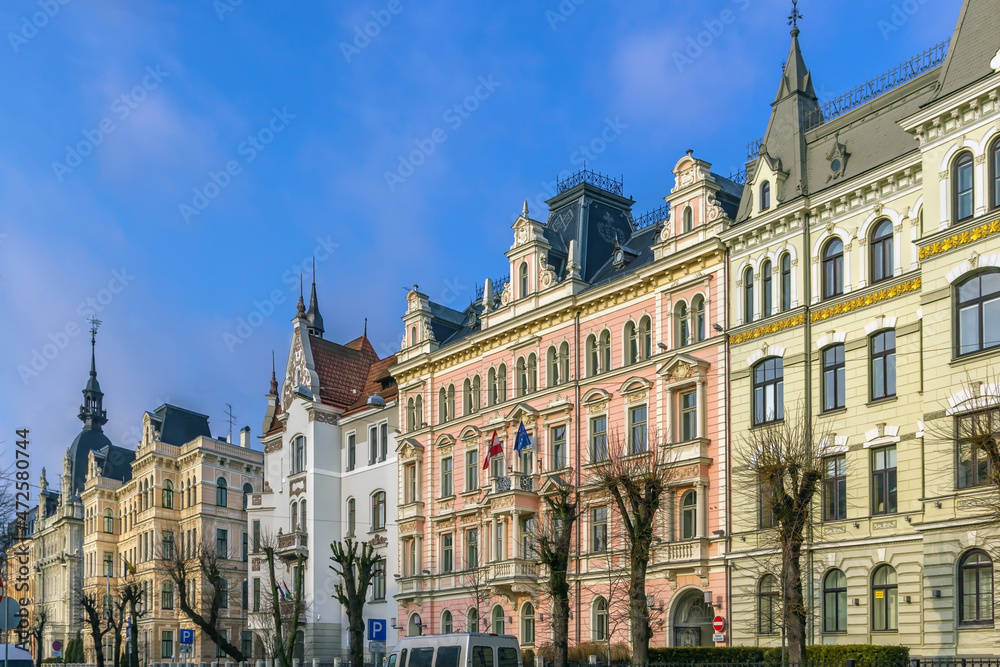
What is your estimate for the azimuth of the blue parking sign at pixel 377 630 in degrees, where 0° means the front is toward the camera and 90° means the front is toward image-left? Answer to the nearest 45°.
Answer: approximately 0°

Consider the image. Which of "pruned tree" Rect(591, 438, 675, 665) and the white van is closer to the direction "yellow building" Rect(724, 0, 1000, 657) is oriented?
the white van

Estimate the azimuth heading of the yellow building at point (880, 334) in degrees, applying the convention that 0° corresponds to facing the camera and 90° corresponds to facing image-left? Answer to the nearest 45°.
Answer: approximately 45°
